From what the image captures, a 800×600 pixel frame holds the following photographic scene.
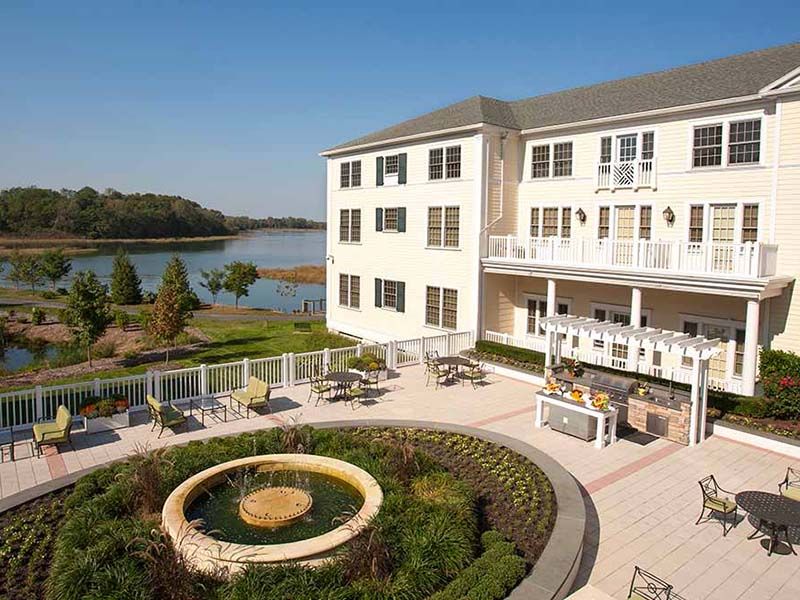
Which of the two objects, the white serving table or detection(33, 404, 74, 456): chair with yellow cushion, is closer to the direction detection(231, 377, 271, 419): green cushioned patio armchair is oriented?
the chair with yellow cushion

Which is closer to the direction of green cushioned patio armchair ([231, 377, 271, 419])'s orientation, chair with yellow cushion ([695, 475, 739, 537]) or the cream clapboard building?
the chair with yellow cushion

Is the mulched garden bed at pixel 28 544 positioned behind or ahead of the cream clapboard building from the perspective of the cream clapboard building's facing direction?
ahead

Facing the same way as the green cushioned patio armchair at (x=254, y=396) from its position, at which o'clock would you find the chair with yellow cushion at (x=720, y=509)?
the chair with yellow cushion at (x=720, y=509) is roughly at 9 o'clock from the green cushioned patio armchair at (x=254, y=396).

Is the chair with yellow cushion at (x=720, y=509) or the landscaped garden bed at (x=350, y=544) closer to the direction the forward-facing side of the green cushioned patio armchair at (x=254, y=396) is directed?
the landscaped garden bed

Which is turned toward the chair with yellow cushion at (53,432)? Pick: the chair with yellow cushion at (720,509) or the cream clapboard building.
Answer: the cream clapboard building

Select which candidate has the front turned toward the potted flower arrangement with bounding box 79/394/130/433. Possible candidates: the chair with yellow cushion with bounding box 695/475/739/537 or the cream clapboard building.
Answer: the cream clapboard building

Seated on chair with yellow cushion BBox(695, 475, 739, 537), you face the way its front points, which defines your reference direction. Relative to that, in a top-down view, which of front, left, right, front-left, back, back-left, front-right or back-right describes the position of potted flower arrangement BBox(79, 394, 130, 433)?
back-right

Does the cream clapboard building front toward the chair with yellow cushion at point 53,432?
yes

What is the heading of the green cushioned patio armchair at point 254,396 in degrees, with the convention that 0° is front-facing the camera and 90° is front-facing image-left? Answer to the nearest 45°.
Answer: approximately 45°

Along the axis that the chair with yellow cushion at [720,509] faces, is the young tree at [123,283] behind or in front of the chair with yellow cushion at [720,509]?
behind

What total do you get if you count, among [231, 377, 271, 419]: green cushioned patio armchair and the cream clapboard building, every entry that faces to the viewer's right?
0

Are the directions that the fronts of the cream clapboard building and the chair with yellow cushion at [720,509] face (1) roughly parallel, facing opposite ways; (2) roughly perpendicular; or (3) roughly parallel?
roughly perpendicular

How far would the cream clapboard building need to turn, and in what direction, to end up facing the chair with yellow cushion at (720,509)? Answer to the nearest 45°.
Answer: approximately 45° to its left

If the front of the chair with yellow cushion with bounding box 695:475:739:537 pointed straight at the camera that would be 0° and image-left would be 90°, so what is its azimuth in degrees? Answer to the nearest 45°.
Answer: approximately 315°

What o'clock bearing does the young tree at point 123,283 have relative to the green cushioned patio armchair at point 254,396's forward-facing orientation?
The young tree is roughly at 4 o'clock from the green cushioned patio armchair.
